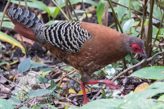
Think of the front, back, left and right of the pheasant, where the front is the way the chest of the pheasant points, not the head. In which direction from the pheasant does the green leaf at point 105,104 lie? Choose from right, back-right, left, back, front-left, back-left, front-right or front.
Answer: right

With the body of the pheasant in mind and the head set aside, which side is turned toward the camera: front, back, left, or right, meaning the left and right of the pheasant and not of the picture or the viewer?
right
